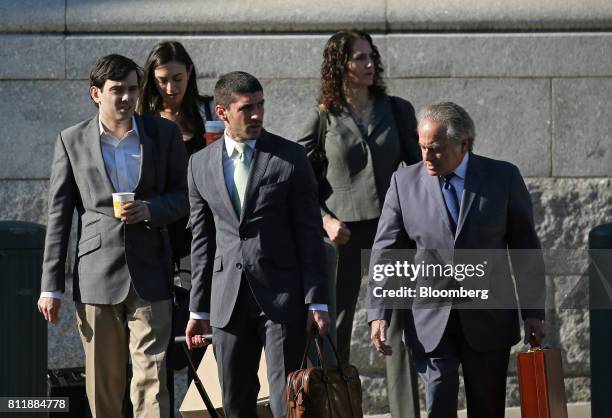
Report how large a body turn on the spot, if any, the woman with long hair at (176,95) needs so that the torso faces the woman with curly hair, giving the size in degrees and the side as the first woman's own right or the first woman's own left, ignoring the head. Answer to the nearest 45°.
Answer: approximately 90° to the first woman's own left

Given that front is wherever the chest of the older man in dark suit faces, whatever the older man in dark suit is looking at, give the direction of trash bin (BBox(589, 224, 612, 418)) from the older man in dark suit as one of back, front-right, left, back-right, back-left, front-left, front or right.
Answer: back-left

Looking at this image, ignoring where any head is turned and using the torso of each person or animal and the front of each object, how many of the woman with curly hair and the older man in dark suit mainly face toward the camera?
2

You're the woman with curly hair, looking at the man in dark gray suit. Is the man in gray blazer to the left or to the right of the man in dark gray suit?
right

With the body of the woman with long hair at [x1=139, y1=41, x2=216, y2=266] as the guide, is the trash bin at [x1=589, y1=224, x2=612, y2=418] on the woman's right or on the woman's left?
on the woman's left

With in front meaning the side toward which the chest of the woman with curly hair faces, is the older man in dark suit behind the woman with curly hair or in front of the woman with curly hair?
in front

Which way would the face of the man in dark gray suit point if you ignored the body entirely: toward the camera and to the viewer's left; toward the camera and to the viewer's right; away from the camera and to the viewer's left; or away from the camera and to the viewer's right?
toward the camera and to the viewer's right

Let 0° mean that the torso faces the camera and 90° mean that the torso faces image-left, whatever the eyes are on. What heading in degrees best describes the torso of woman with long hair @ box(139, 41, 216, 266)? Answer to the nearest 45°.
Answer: approximately 0°

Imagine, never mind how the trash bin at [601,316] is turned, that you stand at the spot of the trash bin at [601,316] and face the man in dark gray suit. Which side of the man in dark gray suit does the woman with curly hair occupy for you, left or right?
right

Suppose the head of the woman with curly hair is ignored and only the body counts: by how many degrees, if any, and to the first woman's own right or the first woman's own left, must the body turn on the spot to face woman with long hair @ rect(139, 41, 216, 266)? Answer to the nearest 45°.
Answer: approximately 90° to the first woman's own right

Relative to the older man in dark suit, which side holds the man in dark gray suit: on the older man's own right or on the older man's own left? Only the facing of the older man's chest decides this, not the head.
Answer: on the older man's own right

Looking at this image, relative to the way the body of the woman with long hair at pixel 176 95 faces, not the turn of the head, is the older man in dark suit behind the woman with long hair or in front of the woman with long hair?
in front
